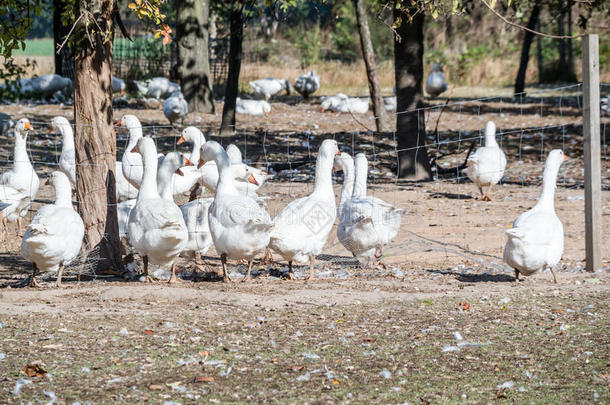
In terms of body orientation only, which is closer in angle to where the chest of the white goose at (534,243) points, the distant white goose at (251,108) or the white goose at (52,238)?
the distant white goose

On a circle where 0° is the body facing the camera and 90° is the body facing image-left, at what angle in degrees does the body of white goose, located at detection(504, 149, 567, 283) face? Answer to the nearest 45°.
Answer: approximately 225°

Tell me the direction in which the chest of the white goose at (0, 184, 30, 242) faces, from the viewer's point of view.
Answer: to the viewer's left
